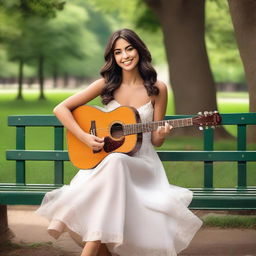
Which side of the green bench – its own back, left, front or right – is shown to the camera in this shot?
front

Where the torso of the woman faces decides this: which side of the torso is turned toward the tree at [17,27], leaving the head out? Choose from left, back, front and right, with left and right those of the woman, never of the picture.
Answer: back

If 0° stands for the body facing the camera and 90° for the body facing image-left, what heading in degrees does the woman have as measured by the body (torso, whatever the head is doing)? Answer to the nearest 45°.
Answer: approximately 0°
